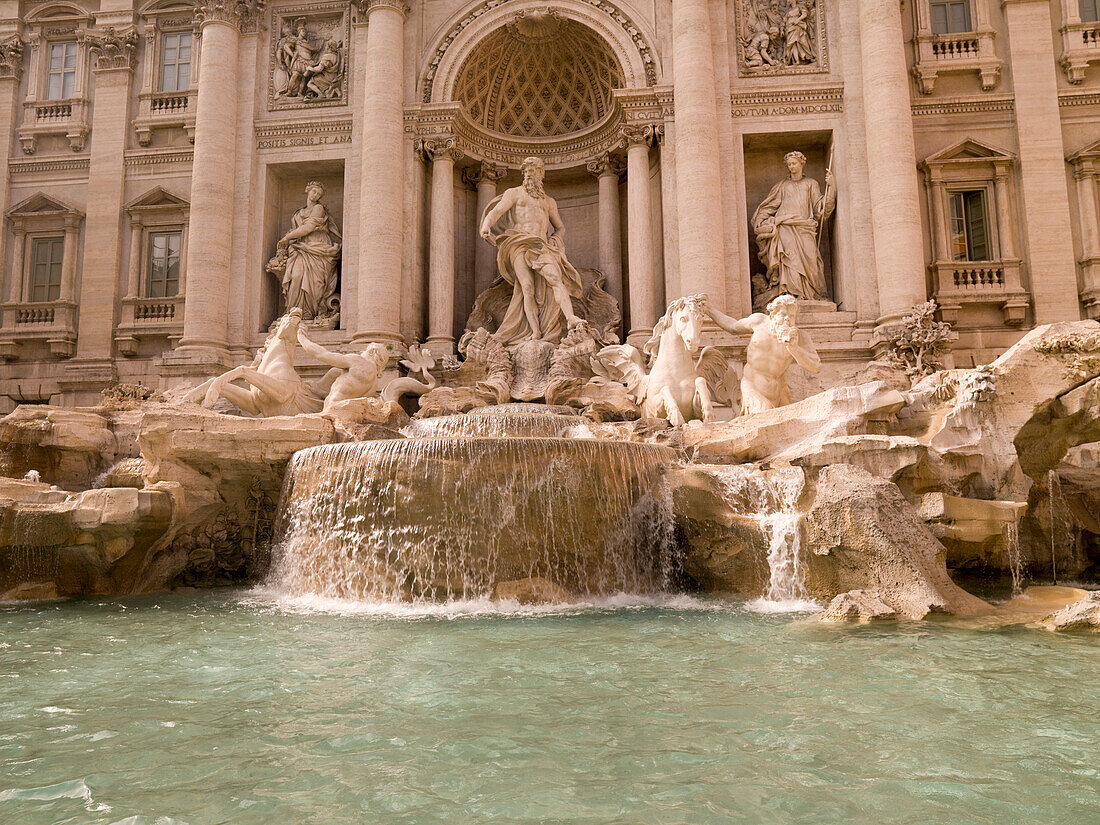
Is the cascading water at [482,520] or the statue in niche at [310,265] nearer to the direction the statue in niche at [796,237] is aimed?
the cascading water

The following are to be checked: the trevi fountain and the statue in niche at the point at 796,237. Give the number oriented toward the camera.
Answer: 2

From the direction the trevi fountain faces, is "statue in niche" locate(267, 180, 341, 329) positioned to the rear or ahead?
to the rear

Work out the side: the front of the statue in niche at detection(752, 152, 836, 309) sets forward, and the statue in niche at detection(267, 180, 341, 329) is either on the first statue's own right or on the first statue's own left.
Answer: on the first statue's own right

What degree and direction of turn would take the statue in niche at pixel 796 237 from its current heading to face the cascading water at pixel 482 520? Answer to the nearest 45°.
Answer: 0° — it already faces it

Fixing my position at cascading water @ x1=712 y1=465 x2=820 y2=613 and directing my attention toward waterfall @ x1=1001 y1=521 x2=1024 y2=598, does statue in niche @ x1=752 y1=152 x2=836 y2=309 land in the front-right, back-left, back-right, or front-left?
front-left

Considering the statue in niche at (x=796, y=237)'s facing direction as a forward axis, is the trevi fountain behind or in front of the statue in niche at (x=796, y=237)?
in front

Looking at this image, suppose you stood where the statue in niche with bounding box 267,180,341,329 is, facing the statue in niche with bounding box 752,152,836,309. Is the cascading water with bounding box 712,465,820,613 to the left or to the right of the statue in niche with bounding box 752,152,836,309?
right

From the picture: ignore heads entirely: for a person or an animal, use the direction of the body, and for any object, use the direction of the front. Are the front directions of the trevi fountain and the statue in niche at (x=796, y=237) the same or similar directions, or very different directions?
same or similar directions

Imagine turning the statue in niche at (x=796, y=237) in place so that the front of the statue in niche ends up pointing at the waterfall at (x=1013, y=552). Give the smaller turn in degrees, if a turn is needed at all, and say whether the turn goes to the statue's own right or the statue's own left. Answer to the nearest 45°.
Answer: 0° — it already faces it

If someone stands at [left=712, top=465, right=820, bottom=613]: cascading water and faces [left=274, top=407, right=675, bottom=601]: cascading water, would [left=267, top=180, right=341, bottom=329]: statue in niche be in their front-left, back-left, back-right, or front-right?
front-right

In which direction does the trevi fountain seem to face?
toward the camera

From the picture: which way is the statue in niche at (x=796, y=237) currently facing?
toward the camera

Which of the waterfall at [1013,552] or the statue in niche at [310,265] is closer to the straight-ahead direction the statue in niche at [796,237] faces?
the waterfall
